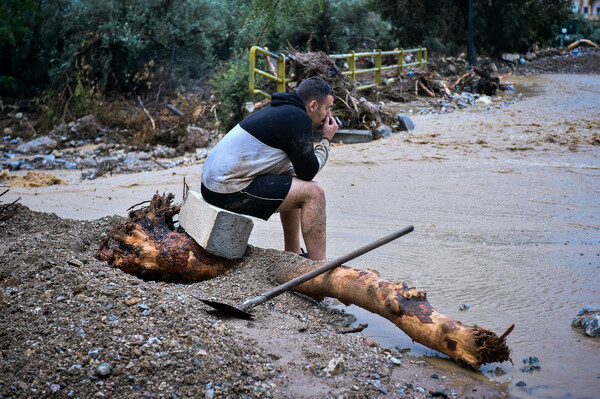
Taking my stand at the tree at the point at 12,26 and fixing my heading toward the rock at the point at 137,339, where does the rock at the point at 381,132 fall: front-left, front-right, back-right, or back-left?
front-left

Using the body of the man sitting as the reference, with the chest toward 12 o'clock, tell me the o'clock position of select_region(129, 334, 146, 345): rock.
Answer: The rock is roughly at 4 o'clock from the man sitting.

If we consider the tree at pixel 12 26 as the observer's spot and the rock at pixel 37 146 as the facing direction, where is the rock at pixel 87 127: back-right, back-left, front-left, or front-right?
front-left

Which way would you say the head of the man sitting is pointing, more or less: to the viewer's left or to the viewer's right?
to the viewer's right

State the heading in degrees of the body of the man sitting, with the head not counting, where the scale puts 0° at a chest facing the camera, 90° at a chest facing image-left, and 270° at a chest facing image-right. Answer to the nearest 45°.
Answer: approximately 270°

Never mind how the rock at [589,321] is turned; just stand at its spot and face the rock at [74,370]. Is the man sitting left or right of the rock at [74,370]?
right

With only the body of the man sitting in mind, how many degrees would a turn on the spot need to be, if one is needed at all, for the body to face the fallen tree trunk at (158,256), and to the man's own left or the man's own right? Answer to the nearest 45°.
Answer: approximately 180°

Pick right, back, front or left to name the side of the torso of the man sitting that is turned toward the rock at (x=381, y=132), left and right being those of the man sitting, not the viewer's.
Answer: left
